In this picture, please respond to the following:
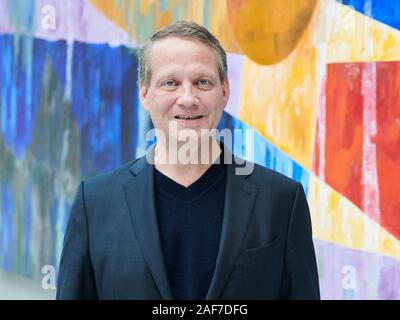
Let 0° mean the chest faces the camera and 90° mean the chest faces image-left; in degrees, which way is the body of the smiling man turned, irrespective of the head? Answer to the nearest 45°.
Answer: approximately 0°
